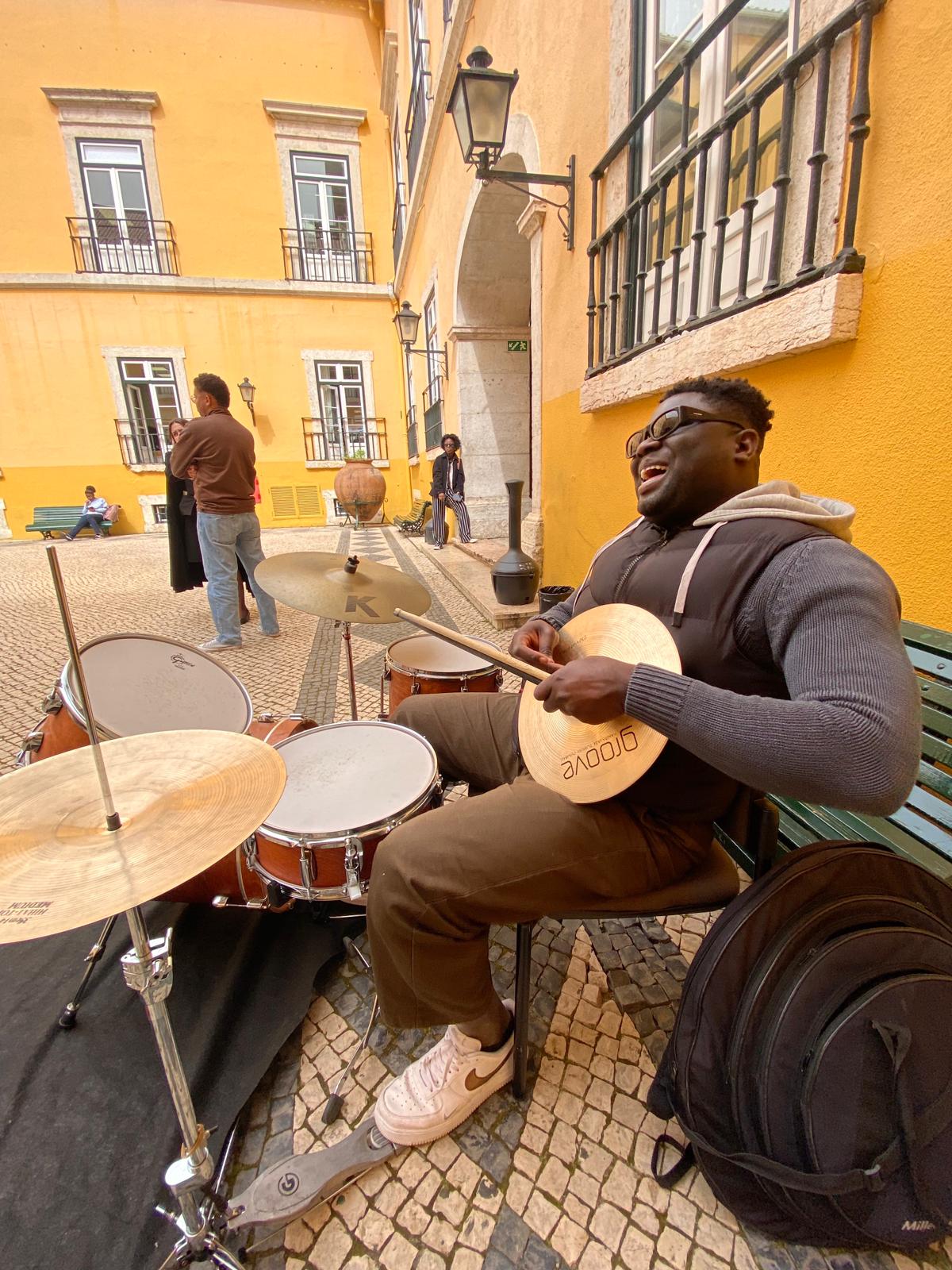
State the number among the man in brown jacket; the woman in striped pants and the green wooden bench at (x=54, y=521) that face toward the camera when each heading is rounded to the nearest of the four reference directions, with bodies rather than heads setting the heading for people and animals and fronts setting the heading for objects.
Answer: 2

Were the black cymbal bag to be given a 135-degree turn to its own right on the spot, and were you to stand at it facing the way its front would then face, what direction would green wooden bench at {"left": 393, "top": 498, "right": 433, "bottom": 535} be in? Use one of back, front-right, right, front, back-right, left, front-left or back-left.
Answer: front-right

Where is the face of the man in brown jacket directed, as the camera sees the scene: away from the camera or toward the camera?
away from the camera

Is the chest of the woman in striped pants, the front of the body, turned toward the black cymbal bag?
yes

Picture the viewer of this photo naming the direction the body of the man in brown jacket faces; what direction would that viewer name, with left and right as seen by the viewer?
facing away from the viewer and to the left of the viewer

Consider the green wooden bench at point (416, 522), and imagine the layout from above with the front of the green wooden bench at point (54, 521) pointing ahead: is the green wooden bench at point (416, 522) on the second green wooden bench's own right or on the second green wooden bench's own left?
on the second green wooden bench's own left
